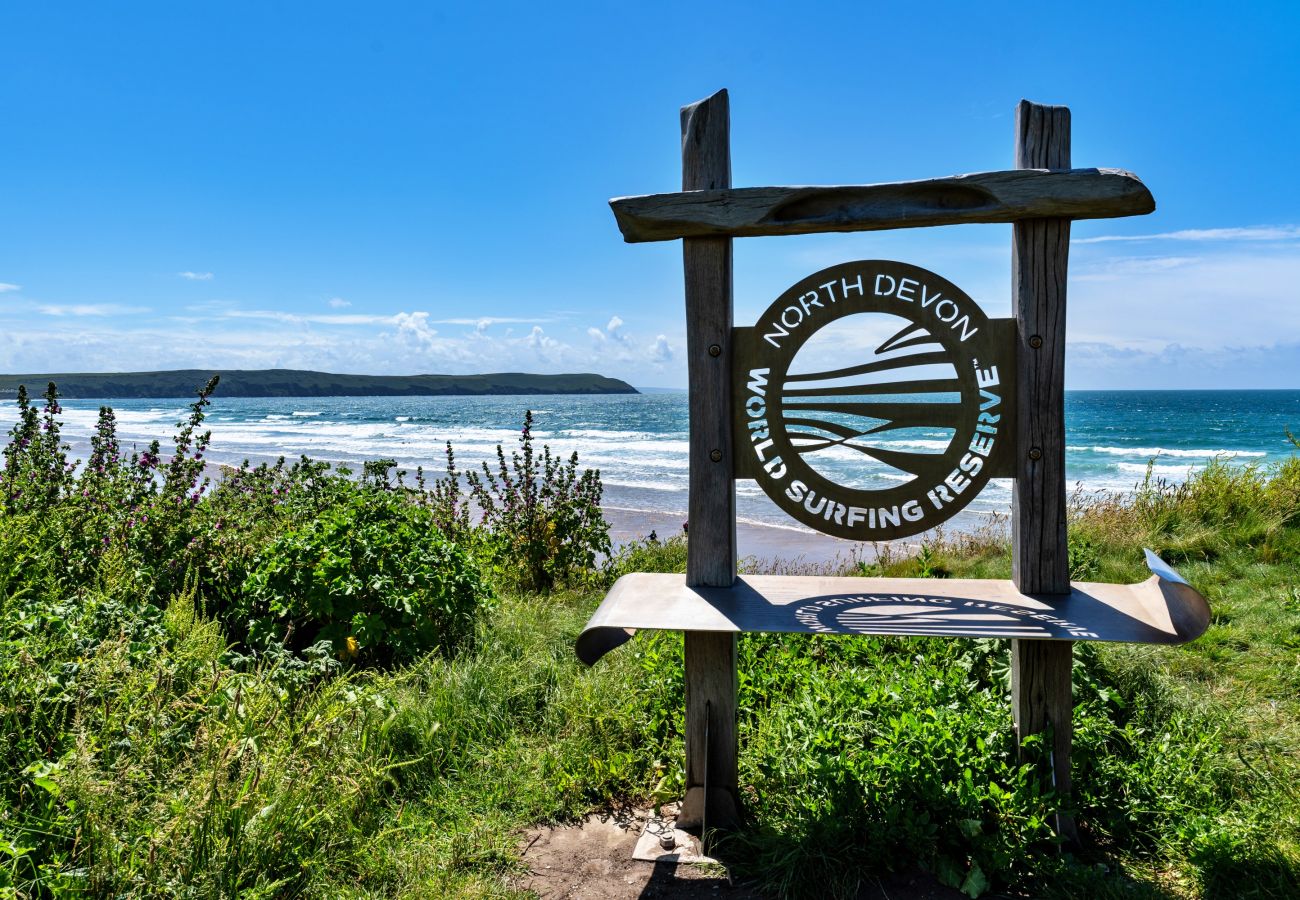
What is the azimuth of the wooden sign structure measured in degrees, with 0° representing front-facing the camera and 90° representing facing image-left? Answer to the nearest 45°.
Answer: approximately 0°

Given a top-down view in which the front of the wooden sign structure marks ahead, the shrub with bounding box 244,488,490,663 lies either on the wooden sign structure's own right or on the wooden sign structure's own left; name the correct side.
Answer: on the wooden sign structure's own right

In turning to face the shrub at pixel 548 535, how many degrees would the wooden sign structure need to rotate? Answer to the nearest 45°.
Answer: approximately 135° to its right

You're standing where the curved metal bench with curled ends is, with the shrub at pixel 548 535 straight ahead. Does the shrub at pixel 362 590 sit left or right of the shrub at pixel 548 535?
left

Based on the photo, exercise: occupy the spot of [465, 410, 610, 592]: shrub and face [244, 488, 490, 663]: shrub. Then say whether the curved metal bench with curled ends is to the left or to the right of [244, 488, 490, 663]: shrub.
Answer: left
